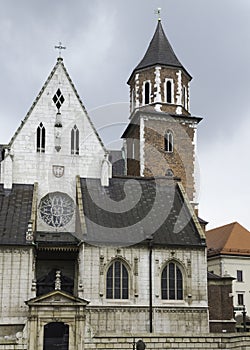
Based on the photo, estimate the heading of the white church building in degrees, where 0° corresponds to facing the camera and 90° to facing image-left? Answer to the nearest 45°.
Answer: approximately 0°
